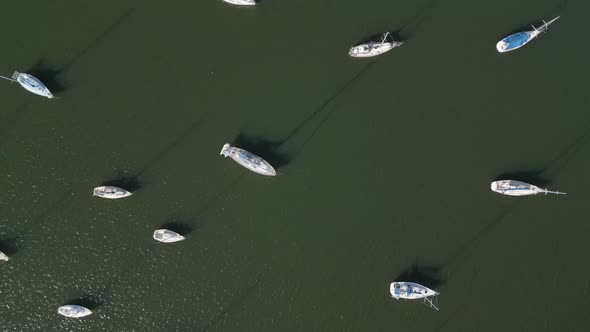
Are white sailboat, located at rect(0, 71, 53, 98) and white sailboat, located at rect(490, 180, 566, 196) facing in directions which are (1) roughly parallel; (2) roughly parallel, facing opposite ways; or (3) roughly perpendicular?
roughly parallel

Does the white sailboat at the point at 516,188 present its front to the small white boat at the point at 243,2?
no

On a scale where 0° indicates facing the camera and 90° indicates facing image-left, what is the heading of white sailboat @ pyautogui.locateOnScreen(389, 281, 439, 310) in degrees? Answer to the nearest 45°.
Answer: approximately 270°

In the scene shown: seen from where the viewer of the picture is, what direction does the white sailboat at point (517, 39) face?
facing away from the viewer and to the right of the viewer

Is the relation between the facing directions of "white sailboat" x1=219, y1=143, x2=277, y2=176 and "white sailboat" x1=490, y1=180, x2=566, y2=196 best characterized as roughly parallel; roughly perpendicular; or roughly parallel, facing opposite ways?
roughly parallel

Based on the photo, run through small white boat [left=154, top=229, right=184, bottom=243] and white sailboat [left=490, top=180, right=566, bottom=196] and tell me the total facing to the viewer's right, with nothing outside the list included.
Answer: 2

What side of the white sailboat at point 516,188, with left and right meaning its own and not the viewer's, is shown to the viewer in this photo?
right

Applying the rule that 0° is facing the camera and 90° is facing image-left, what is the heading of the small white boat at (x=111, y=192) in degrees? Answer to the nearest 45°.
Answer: approximately 270°

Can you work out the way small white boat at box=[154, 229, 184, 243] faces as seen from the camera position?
facing to the right of the viewer

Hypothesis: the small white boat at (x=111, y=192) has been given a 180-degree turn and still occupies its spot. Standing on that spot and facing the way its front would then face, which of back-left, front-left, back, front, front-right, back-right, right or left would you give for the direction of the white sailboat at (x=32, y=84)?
front

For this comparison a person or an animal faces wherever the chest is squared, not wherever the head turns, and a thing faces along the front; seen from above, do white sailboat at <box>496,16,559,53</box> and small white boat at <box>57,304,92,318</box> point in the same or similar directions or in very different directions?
same or similar directions

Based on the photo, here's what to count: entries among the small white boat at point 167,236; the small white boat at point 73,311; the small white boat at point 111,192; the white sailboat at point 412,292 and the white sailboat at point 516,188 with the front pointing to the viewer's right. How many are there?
5

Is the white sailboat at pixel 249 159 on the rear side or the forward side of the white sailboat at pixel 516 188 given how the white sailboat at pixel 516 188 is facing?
on the rear side

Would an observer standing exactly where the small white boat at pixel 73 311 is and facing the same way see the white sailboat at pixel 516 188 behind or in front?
in front

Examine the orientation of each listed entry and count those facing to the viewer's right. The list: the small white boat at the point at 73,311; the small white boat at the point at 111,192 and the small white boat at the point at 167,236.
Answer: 3

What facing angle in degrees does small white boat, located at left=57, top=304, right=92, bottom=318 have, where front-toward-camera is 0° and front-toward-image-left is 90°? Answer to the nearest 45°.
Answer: approximately 270°
